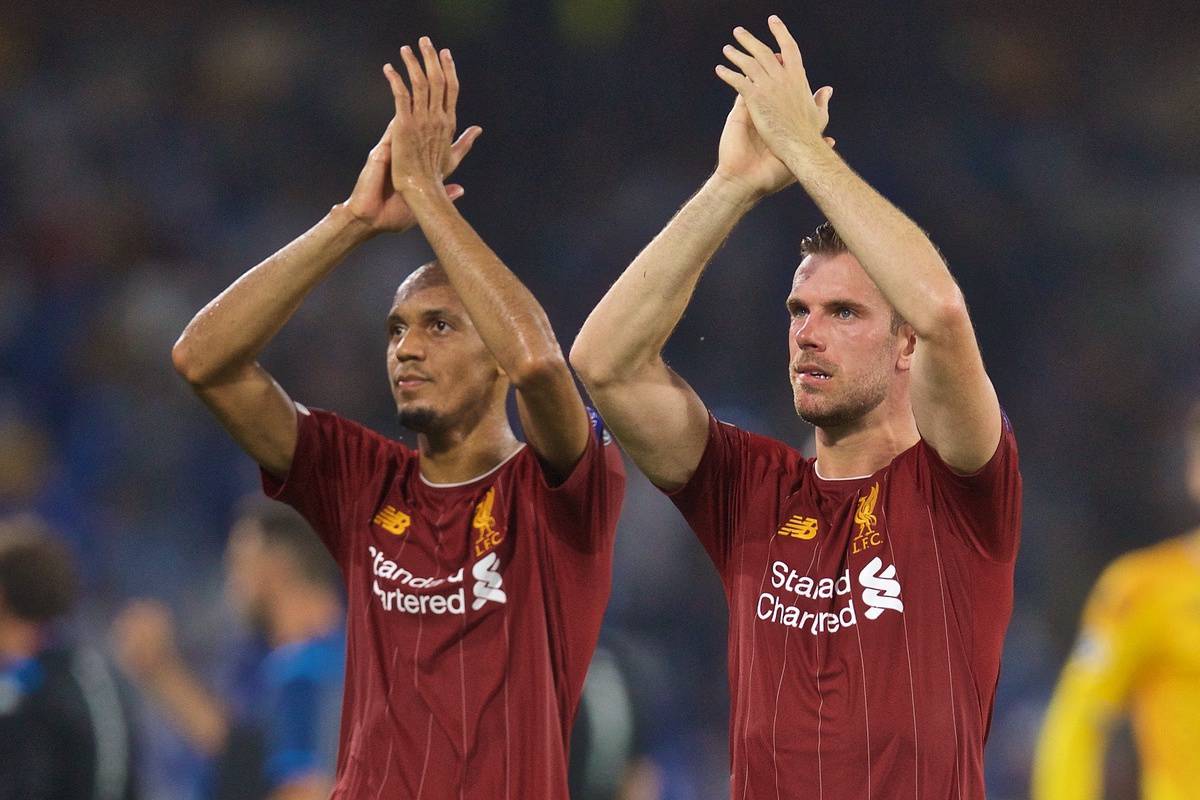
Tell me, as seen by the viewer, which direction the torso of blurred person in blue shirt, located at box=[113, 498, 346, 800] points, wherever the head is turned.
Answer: to the viewer's left

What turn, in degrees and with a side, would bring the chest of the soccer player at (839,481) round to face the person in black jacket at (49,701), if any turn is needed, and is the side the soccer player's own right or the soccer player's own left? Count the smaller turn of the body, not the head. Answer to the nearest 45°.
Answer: approximately 90° to the soccer player's own right

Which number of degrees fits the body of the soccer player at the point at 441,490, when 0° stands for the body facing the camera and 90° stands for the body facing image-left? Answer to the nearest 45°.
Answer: approximately 45°

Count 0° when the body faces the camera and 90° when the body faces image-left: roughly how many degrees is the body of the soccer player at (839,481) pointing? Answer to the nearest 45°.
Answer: approximately 45°
